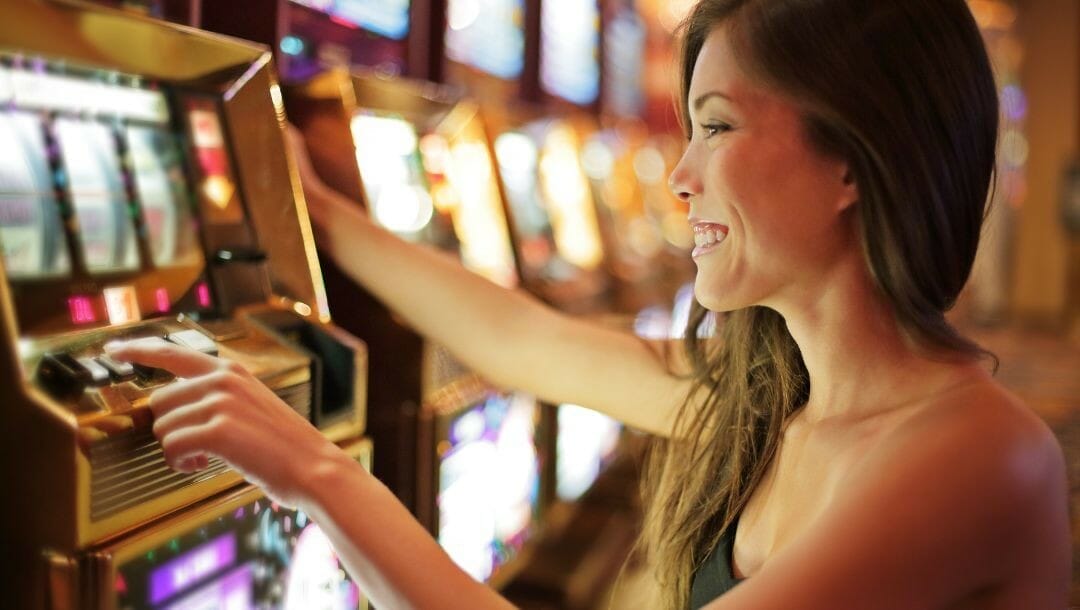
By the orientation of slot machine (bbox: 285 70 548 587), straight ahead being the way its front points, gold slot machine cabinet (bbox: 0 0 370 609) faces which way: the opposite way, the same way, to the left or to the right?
the same way

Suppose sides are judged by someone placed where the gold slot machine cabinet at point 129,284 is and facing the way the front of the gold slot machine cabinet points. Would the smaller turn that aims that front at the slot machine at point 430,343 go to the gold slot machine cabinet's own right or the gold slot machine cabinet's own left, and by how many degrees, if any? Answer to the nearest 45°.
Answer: approximately 90° to the gold slot machine cabinet's own left

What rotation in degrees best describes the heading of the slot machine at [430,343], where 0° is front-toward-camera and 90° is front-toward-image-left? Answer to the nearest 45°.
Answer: approximately 315°

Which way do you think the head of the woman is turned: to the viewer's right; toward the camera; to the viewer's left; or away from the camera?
to the viewer's left

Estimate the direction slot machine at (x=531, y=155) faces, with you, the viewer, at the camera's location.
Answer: facing the viewer and to the right of the viewer

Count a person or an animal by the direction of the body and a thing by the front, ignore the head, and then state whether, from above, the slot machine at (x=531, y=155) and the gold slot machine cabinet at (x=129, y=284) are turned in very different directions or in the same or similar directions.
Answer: same or similar directions

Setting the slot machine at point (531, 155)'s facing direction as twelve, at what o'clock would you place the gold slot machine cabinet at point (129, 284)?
The gold slot machine cabinet is roughly at 2 o'clock from the slot machine.

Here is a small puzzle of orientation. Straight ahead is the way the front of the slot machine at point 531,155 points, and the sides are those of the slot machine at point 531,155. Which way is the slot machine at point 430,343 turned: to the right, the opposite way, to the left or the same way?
the same way

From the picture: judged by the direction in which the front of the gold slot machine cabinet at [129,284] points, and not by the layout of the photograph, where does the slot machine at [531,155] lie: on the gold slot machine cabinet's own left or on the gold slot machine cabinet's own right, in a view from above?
on the gold slot machine cabinet's own left

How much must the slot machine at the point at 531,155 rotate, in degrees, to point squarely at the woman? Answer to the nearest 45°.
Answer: approximately 45° to its right
